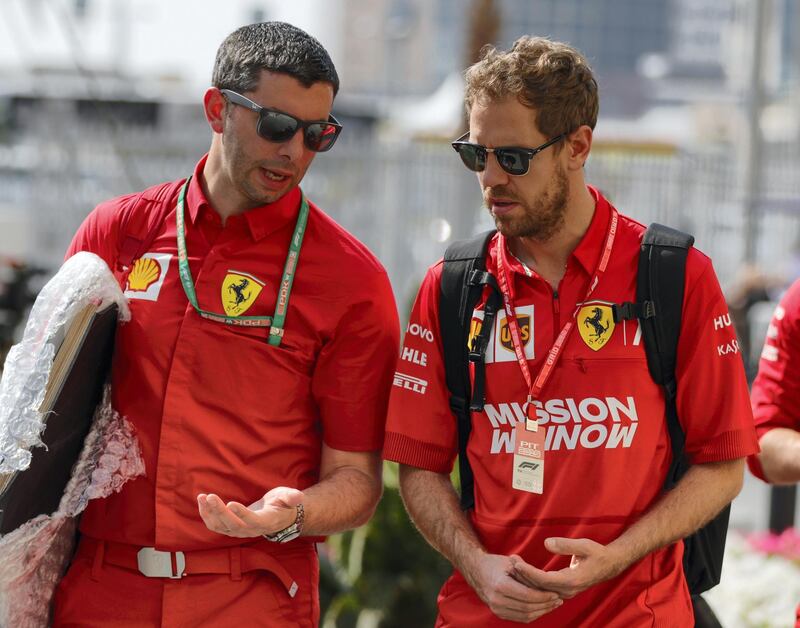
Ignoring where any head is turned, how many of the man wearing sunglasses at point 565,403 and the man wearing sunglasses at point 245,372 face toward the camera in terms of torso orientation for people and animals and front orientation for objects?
2

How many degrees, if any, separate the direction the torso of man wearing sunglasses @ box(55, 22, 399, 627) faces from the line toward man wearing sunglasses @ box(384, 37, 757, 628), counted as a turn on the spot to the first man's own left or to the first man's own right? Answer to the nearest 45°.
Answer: approximately 45° to the first man's own left

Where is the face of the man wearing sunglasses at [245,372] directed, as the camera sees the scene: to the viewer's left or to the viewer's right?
to the viewer's right

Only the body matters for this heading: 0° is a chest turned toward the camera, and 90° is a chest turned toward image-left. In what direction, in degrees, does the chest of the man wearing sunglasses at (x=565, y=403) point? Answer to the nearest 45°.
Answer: approximately 0°

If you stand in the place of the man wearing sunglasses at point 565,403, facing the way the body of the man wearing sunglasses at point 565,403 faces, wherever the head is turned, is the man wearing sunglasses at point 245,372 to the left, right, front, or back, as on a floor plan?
right
